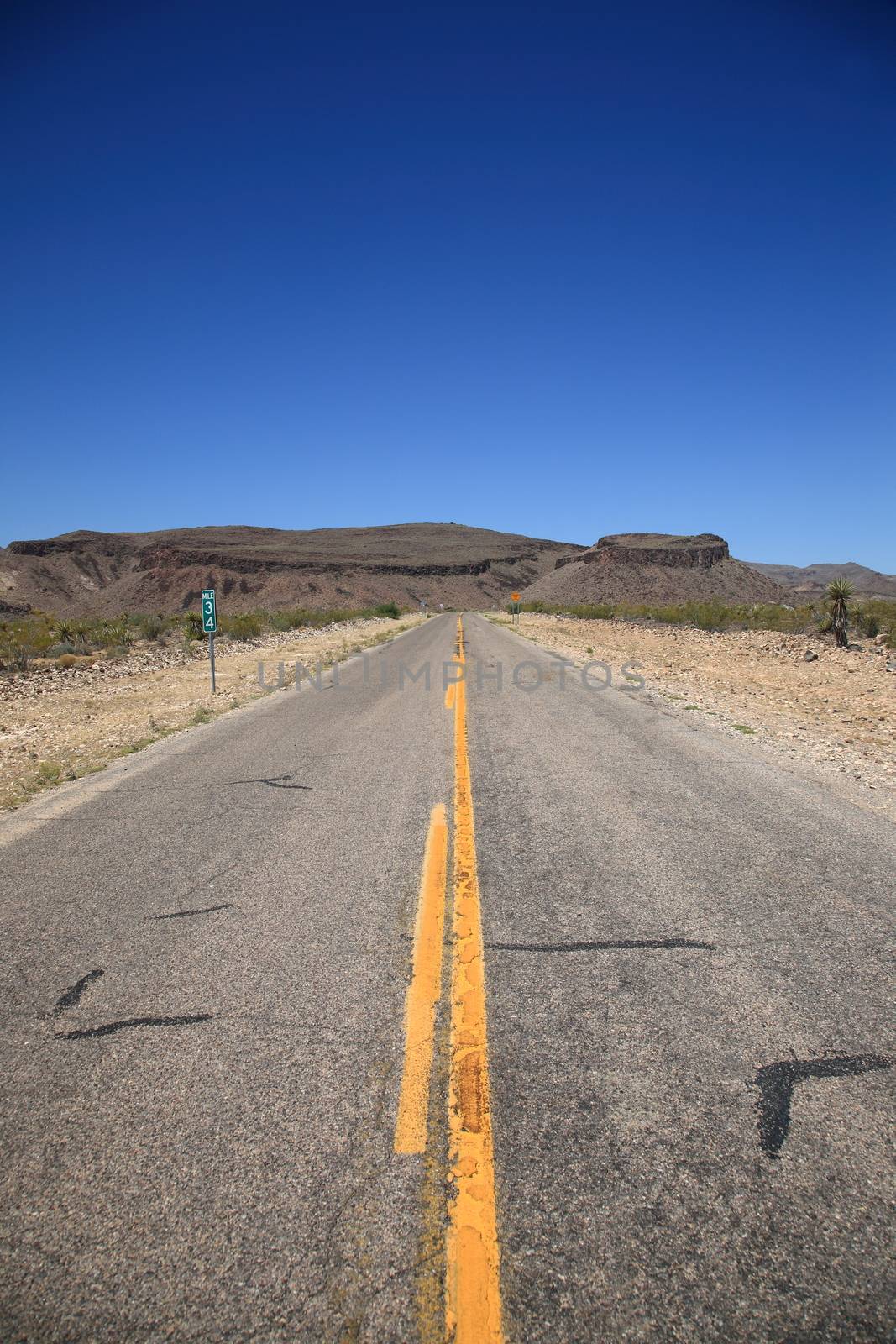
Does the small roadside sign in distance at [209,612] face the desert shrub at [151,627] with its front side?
no

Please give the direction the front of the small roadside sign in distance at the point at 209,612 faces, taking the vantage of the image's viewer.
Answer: facing the viewer

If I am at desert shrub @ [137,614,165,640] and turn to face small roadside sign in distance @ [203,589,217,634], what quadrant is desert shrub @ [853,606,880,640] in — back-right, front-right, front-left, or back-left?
front-left

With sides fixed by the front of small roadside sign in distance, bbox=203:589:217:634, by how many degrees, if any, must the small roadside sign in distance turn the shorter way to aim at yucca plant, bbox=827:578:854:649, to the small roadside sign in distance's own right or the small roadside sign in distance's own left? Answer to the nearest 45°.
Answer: approximately 90° to the small roadside sign in distance's own left

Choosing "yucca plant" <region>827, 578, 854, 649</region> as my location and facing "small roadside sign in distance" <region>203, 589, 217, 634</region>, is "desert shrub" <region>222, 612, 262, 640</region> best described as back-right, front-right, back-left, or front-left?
front-right

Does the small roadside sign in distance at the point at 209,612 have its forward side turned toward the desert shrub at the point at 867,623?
no

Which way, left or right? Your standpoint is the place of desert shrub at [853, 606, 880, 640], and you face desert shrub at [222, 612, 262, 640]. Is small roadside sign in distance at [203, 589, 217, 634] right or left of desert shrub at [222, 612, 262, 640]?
left

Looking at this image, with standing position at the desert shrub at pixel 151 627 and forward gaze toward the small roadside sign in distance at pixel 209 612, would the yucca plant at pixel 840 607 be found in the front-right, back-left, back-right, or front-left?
front-left

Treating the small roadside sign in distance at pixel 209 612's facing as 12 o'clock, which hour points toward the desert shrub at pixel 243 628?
The desert shrub is roughly at 6 o'clock from the small roadside sign in distance.
